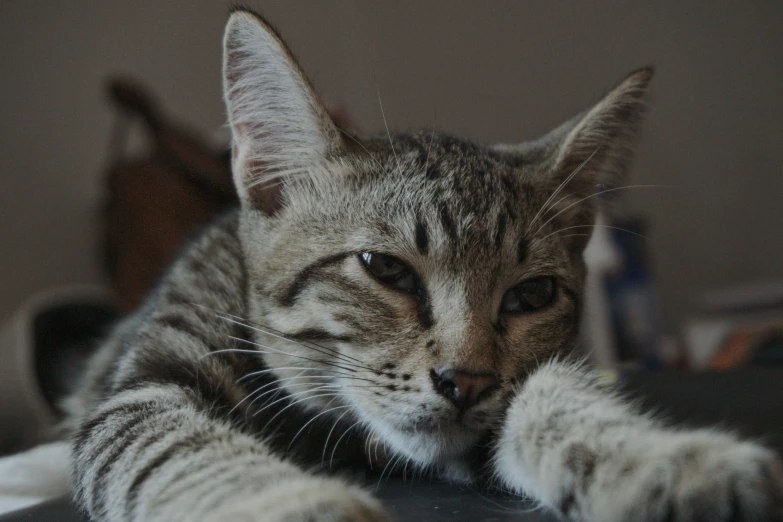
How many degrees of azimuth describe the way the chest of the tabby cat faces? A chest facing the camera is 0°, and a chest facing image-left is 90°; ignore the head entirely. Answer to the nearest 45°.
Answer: approximately 315°

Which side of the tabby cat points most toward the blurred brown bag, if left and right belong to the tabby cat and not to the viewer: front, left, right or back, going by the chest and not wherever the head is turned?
back
